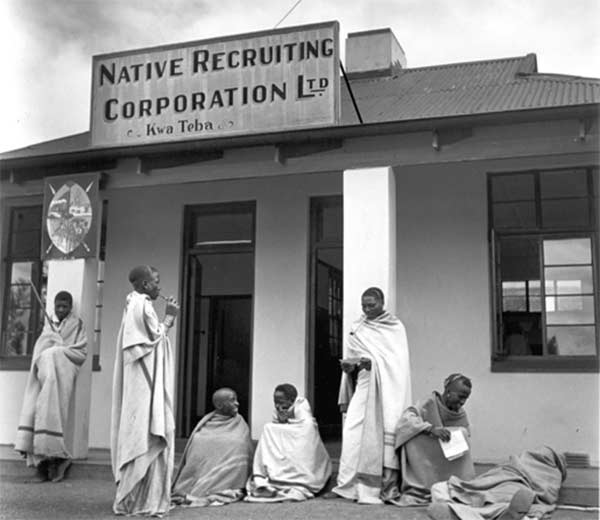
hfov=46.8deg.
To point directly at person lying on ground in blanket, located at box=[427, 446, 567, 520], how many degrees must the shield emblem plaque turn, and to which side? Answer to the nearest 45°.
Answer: approximately 45° to its left

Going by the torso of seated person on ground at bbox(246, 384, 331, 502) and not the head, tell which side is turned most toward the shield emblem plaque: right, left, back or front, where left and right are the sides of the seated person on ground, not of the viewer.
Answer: right

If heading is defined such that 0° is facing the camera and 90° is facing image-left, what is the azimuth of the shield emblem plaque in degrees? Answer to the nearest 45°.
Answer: approximately 0°

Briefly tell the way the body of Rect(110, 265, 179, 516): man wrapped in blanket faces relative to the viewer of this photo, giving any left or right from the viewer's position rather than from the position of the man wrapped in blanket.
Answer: facing to the right of the viewer

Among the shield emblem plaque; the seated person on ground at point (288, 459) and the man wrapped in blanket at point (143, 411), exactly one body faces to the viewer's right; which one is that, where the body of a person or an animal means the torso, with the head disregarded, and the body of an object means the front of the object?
the man wrapped in blanket

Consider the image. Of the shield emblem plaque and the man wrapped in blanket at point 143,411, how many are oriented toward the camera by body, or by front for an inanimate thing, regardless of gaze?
1

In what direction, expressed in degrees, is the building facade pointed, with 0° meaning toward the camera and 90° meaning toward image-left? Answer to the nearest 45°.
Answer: approximately 0°

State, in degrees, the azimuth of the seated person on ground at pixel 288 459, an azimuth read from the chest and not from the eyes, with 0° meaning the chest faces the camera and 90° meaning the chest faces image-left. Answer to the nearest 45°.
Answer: approximately 45°

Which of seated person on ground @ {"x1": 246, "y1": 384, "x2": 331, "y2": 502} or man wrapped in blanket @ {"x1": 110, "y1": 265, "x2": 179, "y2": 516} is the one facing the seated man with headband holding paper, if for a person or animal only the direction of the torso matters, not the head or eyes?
the man wrapped in blanket

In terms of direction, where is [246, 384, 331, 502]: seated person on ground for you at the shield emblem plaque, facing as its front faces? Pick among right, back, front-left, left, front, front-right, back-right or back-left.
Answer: front-left
